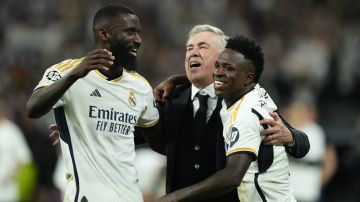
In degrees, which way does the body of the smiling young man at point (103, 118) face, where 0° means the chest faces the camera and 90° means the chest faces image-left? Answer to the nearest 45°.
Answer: approximately 315°

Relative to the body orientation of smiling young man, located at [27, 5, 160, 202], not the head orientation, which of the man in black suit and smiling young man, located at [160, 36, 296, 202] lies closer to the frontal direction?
the smiling young man

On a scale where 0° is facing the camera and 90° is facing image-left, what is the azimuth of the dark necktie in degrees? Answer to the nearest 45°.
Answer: approximately 0°

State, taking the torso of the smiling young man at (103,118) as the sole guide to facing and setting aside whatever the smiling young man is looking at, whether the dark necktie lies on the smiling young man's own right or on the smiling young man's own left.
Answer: on the smiling young man's own left
